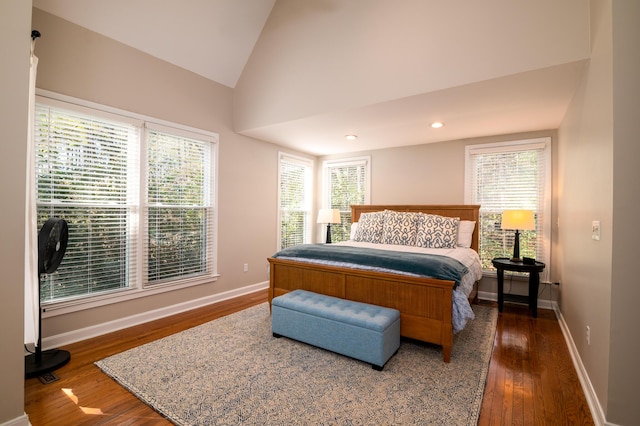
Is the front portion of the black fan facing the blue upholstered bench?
yes

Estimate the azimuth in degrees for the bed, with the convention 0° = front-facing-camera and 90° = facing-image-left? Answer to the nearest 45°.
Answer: approximately 45°

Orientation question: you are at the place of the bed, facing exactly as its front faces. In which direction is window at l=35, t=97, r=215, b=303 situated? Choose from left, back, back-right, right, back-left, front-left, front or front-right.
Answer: front-right

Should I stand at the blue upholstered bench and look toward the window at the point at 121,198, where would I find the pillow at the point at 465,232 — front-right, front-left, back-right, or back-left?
back-right

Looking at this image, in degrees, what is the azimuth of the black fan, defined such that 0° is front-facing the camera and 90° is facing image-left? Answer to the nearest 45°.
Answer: approximately 315°
